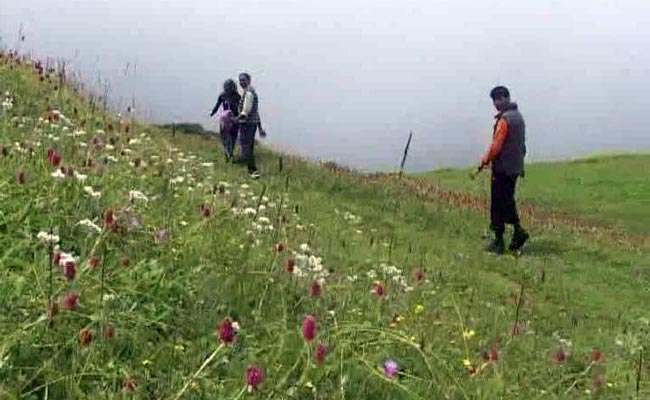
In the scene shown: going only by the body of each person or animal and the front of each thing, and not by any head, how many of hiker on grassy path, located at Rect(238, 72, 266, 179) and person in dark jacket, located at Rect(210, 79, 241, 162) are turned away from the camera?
1

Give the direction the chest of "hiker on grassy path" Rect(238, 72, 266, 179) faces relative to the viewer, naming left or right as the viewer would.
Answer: facing the viewer and to the left of the viewer

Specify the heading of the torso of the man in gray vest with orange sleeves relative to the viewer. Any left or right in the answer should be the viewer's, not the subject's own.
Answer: facing away from the viewer and to the left of the viewer

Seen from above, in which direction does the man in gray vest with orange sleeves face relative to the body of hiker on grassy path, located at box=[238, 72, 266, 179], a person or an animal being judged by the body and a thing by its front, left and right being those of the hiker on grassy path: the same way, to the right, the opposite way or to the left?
to the right

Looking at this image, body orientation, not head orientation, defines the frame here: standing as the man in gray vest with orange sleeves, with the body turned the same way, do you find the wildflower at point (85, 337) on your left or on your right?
on your left

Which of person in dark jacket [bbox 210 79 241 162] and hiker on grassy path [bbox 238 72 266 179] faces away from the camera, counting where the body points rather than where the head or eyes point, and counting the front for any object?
the person in dark jacket

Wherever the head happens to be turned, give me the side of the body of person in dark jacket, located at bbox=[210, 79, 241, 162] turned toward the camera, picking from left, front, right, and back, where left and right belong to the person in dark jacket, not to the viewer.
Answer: back

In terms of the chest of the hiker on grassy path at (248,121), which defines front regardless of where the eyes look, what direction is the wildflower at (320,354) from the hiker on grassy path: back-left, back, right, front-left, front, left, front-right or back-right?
front-left

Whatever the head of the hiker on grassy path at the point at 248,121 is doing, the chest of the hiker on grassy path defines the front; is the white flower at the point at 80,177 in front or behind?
in front
